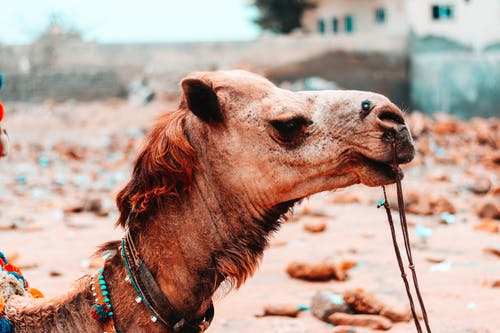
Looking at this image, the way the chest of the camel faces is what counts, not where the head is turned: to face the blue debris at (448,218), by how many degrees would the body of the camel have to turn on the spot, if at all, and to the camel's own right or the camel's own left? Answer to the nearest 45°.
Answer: approximately 45° to the camel's own left

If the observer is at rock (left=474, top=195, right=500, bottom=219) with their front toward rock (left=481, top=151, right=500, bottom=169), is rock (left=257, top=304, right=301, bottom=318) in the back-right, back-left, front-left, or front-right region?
back-left

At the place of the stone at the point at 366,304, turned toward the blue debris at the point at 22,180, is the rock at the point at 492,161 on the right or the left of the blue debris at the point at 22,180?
right

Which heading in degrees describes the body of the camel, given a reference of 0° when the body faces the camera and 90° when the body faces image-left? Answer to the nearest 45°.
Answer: approximately 270°

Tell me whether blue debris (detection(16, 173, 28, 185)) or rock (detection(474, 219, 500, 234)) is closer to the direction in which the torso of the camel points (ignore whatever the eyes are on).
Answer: the rock

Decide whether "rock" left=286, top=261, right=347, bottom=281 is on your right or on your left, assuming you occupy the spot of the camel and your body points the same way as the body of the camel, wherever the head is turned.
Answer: on your left

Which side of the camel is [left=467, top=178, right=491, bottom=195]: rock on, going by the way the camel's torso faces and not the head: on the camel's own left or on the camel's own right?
on the camel's own left

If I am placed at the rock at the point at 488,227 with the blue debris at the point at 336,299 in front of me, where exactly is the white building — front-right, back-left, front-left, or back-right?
back-right

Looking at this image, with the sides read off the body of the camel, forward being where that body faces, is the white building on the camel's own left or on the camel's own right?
on the camel's own left
